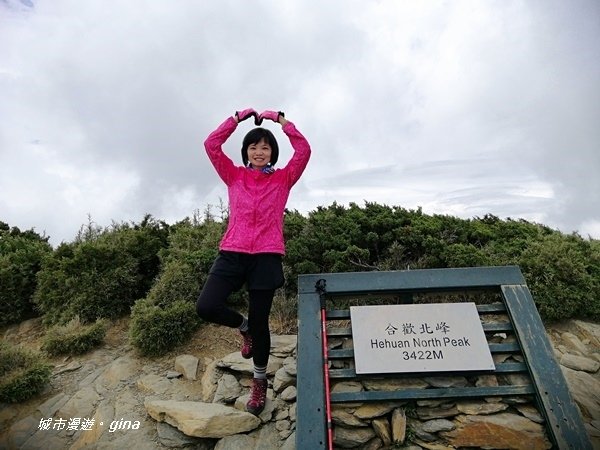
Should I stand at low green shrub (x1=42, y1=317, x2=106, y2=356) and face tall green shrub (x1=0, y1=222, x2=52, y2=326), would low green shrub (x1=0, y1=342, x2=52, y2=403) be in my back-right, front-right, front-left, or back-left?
back-left

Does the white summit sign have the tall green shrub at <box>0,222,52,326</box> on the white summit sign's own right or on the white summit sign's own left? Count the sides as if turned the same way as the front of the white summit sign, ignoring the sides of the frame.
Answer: on the white summit sign's own right

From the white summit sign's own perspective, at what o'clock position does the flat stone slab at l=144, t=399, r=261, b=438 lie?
The flat stone slab is roughly at 3 o'clock from the white summit sign.

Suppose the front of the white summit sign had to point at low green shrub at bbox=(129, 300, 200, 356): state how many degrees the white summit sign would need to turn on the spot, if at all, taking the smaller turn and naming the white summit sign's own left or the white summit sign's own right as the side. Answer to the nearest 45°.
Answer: approximately 90° to the white summit sign's own right

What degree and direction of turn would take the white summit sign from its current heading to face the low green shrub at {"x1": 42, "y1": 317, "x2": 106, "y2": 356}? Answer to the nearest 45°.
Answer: approximately 90° to its right
